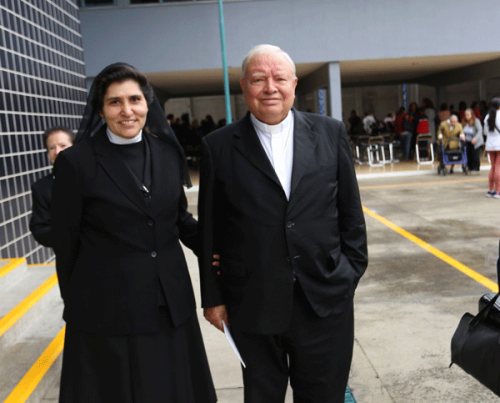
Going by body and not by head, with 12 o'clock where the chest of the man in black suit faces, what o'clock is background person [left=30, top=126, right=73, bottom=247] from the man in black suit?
The background person is roughly at 4 o'clock from the man in black suit.

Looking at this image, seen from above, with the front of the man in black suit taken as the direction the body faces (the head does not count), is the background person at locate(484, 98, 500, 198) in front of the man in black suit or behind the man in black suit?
behind

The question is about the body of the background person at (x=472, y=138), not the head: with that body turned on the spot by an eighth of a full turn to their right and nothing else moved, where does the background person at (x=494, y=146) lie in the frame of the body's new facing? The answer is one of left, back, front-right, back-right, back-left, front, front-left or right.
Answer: left

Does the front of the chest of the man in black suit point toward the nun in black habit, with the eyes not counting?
no

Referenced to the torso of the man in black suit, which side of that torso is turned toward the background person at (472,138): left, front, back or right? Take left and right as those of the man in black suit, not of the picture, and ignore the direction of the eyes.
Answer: back

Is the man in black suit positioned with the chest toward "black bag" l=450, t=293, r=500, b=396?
no

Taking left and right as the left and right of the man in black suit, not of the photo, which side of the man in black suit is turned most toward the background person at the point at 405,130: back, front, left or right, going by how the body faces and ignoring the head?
back

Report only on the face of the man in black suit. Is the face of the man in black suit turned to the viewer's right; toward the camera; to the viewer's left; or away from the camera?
toward the camera

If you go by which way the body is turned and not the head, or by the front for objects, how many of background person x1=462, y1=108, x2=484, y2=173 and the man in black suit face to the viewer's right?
0

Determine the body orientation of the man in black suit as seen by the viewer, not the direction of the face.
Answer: toward the camera

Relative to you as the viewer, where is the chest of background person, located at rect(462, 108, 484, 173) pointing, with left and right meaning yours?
facing the viewer and to the left of the viewer

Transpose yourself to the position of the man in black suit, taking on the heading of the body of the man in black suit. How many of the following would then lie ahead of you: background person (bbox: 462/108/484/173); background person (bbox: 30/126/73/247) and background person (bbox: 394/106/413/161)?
0

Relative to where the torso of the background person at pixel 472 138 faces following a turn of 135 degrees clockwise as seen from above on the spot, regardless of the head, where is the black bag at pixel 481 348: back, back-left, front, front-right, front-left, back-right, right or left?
back

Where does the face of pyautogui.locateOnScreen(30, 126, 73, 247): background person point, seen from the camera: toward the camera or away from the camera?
toward the camera

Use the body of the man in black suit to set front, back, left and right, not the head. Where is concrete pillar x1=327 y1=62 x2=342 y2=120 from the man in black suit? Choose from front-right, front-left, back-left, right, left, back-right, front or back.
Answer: back
